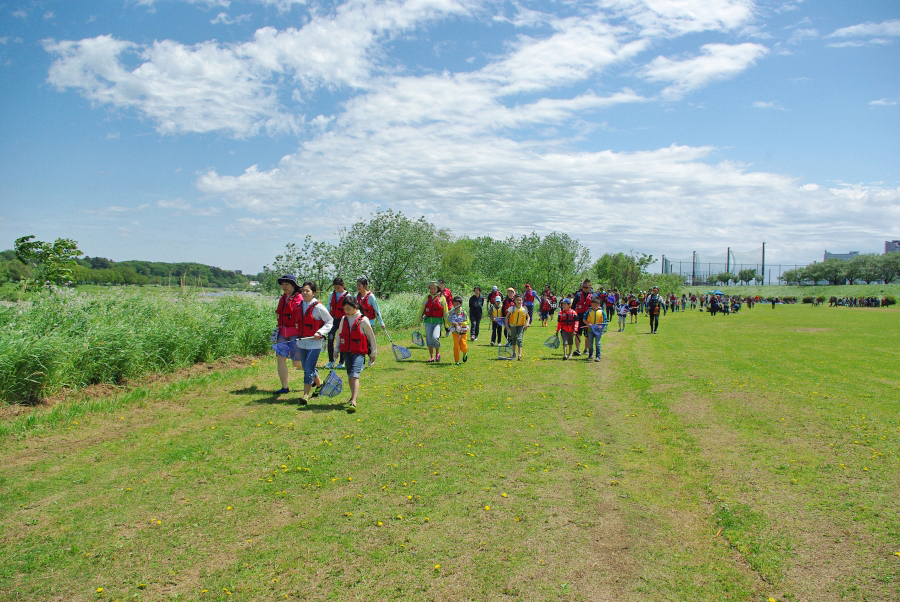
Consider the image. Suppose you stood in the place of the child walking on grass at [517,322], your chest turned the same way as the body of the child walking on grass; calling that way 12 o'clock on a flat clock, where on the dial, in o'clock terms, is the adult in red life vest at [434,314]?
The adult in red life vest is roughly at 2 o'clock from the child walking on grass.

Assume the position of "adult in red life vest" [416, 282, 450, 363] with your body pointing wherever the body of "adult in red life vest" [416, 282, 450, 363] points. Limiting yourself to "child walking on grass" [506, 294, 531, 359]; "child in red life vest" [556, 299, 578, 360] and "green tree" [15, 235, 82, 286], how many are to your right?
1

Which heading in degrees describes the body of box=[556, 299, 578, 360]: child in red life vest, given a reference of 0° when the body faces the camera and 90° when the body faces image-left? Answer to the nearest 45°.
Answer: approximately 0°

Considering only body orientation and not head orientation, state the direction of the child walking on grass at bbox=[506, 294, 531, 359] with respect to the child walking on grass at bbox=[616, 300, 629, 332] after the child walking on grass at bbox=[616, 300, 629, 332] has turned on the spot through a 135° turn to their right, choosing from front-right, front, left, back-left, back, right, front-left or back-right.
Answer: back-left

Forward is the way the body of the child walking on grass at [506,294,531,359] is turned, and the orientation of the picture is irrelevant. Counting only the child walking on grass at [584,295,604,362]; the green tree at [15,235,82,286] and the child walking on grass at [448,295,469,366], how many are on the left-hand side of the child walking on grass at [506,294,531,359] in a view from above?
1

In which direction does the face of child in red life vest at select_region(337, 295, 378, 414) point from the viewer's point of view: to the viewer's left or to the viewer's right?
to the viewer's left
